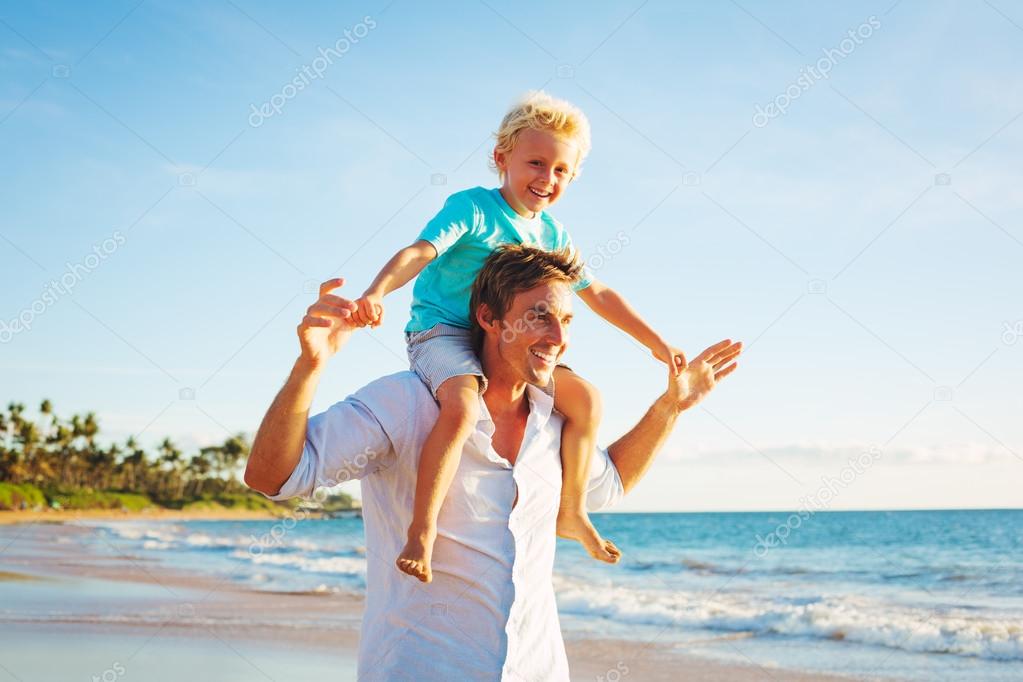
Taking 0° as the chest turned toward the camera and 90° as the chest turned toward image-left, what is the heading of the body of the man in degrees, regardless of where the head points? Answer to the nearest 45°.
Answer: approximately 315°

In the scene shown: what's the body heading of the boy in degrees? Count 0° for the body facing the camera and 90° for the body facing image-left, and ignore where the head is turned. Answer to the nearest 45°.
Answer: approximately 315°

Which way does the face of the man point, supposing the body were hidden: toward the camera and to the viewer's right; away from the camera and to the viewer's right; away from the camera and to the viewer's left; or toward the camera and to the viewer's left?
toward the camera and to the viewer's right
